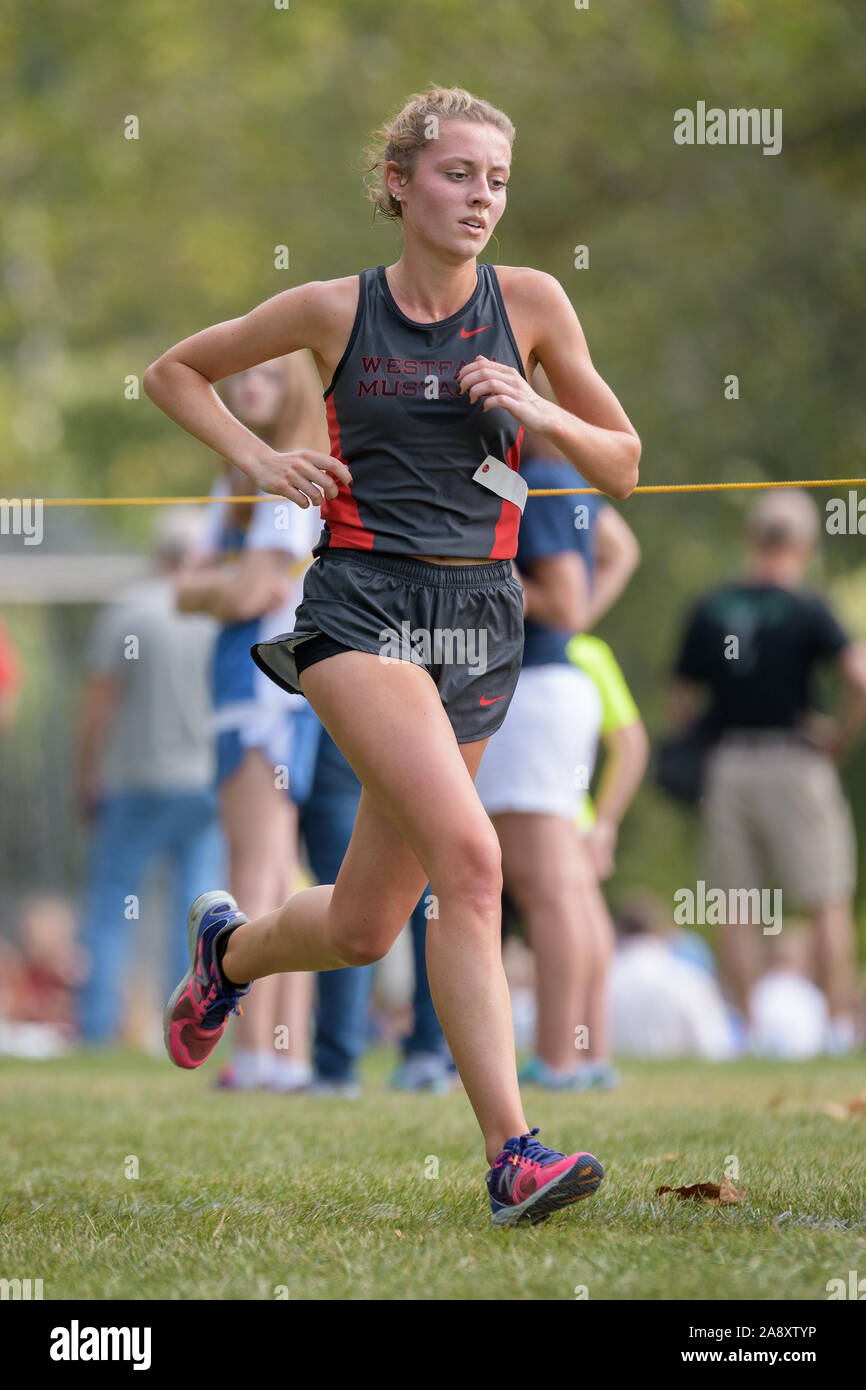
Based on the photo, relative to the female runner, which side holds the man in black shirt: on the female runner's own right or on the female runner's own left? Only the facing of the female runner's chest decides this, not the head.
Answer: on the female runner's own left

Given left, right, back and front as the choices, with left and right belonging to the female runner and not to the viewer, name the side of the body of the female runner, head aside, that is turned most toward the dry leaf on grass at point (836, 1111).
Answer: left

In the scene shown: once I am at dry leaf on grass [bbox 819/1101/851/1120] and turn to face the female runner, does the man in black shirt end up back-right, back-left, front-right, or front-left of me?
back-right

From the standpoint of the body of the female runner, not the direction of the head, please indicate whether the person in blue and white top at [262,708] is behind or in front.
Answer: behind

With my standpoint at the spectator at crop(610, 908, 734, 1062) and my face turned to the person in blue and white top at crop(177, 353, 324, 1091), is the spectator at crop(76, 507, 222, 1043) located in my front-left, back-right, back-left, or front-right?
front-right

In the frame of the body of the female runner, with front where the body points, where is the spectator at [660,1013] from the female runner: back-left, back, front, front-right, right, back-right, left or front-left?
back-left

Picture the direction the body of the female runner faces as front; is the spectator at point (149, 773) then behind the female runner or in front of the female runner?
behind

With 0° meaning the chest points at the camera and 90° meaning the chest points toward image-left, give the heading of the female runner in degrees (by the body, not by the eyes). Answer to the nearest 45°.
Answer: approximately 315°

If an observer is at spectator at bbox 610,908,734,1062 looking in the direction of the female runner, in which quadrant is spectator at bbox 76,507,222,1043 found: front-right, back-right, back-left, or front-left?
front-right
